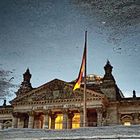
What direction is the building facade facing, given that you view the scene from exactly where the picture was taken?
facing the viewer
